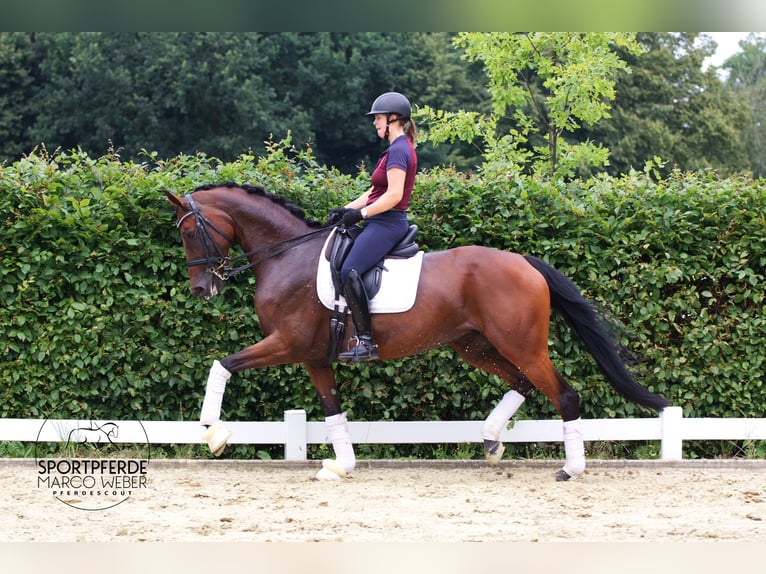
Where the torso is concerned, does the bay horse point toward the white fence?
no

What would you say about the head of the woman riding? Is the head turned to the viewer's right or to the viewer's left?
to the viewer's left

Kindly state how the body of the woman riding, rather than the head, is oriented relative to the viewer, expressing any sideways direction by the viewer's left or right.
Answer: facing to the left of the viewer

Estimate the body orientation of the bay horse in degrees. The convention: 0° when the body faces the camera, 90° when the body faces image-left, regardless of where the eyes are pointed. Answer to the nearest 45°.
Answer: approximately 90°
